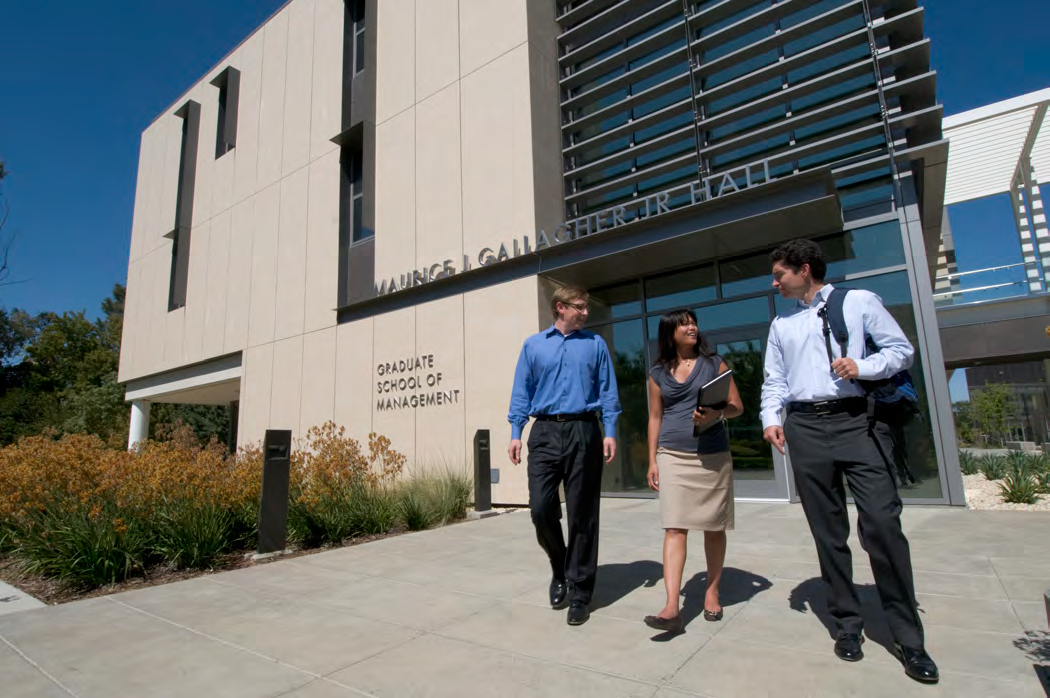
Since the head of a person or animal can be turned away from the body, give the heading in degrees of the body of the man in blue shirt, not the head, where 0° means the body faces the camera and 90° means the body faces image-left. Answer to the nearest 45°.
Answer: approximately 0°

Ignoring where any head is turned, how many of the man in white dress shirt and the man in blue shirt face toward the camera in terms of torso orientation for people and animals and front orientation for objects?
2

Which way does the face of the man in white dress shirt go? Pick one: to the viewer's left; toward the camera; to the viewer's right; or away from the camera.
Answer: to the viewer's left

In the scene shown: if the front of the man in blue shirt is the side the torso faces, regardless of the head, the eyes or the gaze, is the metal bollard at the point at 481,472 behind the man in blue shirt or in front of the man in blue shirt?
behind

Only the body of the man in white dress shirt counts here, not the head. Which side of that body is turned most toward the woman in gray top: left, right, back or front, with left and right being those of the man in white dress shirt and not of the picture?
right

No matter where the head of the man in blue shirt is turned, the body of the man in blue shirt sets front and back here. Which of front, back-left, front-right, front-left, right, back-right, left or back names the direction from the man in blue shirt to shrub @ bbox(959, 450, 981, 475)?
back-left

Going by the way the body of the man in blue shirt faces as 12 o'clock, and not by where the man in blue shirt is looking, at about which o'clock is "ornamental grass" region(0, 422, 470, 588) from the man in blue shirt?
The ornamental grass is roughly at 4 o'clock from the man in blue shirt.

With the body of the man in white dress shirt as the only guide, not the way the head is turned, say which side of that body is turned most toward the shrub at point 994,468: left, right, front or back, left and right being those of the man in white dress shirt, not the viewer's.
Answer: back

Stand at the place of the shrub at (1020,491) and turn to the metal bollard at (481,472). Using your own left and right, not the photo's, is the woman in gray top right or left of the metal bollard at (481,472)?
left

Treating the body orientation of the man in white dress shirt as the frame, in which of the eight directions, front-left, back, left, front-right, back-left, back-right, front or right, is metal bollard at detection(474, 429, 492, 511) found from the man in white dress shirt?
back-right

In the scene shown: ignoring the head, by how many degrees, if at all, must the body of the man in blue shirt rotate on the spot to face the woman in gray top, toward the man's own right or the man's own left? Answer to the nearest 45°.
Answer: approximately 90° to the man's own left

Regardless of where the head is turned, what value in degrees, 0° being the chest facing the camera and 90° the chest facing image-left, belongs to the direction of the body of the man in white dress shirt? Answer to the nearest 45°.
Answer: approximately 0°
